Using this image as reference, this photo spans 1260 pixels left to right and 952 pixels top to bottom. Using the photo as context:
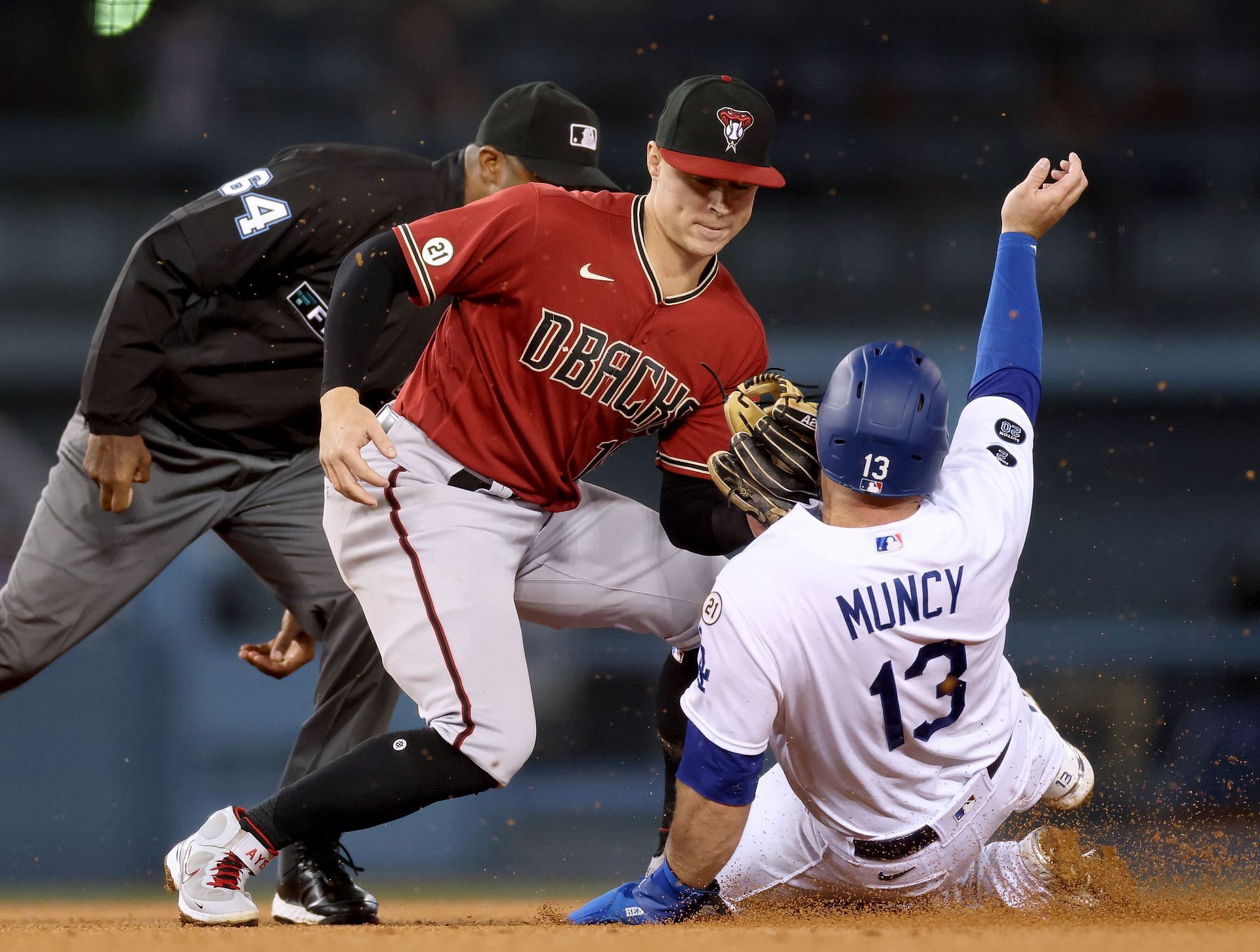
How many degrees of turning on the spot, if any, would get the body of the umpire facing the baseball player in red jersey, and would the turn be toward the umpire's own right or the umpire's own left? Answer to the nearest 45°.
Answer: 0° — they already face them

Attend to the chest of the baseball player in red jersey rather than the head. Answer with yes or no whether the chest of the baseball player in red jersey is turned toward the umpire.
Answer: no

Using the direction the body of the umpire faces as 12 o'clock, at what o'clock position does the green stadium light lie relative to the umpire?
The green stadium light is roughly at 7 o'clock from the umpire.

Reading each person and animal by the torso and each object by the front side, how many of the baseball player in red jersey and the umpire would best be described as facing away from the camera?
0

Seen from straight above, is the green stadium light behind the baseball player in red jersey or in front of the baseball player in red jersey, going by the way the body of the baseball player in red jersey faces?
behind

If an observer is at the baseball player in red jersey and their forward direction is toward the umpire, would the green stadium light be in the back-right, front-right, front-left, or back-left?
front-right

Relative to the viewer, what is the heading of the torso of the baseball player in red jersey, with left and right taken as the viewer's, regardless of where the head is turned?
facing the viewer and to the right of the viewer

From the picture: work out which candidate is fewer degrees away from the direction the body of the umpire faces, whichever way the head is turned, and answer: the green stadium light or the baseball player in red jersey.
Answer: the baseball player in red jersey

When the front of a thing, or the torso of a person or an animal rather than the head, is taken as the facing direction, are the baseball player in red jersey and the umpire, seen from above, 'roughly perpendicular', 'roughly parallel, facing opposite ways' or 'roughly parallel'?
roughly parallel

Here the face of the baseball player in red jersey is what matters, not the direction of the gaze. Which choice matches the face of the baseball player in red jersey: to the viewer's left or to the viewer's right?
to the viewer's right
